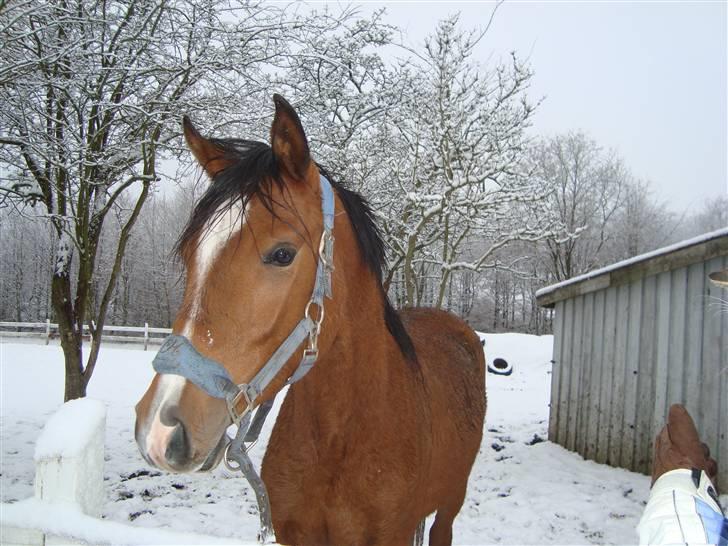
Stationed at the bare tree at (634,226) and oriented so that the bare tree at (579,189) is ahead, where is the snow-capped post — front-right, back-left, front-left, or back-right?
front-left

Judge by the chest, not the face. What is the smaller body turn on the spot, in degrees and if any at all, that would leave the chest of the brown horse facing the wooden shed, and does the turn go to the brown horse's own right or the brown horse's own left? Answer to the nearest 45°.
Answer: approximately 180°

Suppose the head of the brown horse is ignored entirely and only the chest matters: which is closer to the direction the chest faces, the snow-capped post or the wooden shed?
the snow-capped post

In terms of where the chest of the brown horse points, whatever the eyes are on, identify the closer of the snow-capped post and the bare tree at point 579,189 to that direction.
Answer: the snow-capped post

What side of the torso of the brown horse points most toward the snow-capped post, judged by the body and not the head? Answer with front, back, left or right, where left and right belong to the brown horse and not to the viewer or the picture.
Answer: front

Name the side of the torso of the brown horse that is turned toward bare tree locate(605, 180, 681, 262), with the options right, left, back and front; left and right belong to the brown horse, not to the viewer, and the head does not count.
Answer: back

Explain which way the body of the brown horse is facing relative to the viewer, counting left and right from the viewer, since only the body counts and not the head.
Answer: facing the viewer and to the left of the viewer

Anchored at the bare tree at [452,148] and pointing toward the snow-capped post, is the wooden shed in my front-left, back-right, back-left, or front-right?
front-left

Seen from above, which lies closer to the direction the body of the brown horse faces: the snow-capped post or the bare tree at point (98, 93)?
the snow-capped post

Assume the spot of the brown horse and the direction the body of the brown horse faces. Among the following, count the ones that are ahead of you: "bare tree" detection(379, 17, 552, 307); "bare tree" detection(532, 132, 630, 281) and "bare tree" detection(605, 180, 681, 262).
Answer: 0

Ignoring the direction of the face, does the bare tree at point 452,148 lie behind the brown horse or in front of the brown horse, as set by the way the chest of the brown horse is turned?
behind
